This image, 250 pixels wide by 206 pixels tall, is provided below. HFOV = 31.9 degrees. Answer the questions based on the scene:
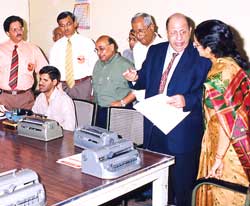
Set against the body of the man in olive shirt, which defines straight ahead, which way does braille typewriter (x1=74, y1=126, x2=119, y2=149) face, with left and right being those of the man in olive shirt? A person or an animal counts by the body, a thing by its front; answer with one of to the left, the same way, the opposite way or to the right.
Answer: the opposite way

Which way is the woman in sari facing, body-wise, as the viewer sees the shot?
to the viewer's left

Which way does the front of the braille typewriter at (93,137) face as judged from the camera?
facing away from the viewer and to the right of the viewer

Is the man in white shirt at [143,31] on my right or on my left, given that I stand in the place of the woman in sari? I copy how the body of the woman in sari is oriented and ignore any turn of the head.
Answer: on my right
